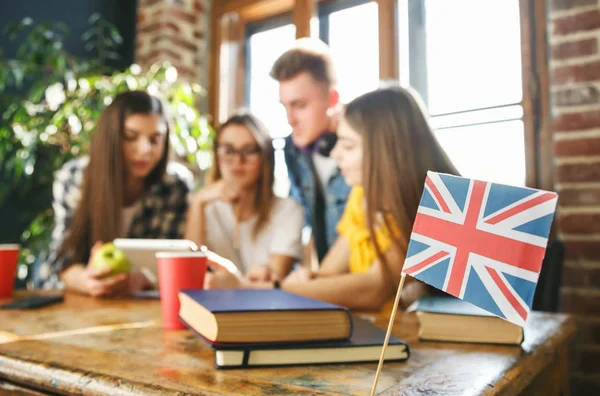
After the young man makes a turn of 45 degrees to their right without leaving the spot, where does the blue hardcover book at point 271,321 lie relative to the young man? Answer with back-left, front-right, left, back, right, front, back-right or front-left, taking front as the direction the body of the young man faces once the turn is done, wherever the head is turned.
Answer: left

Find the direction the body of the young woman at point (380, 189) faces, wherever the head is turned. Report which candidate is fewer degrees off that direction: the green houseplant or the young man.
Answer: the green houseplant

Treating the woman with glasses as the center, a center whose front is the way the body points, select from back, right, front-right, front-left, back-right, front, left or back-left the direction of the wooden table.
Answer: front

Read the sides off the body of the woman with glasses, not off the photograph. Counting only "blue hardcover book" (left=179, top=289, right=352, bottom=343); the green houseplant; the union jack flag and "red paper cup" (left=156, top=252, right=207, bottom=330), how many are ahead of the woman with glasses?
3

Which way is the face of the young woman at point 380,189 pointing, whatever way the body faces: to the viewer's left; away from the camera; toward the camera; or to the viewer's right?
to the viewer's left

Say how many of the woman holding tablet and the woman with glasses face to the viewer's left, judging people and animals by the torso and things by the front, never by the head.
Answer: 0

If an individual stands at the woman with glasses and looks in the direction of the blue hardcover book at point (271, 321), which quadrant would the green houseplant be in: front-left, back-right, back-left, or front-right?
back-right

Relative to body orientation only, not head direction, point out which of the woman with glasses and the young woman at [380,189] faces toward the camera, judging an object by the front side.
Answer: the woman with glasses

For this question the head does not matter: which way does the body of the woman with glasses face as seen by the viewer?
toward the camera

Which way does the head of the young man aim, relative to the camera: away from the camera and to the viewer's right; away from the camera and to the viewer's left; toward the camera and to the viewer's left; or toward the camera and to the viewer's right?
toward the camera and to the viewer's left

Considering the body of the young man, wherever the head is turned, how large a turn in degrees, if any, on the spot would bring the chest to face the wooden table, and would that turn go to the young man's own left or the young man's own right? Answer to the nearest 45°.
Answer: approximately 45° to the young man's own left

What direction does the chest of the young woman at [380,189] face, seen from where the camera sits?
to the viewer's left
